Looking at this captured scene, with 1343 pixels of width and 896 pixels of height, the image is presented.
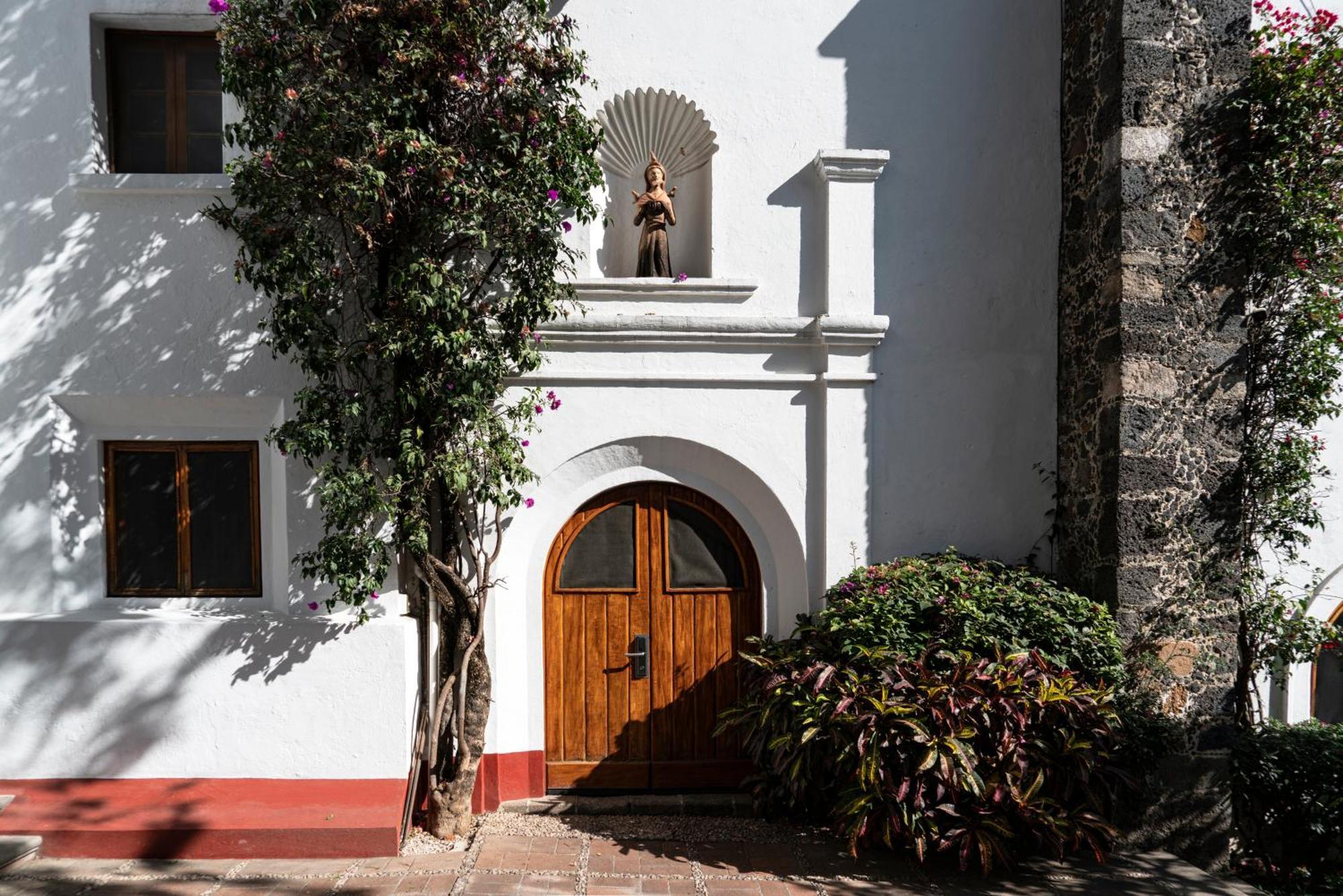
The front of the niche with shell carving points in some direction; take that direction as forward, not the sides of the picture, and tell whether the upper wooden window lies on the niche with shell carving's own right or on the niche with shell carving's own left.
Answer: on the niche with shell carving's own right

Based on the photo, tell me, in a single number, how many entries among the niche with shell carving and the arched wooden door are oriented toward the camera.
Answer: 2

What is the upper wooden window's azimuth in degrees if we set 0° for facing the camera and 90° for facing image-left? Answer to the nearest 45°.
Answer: approximately 0°

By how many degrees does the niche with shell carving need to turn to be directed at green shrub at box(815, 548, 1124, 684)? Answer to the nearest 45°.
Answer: approximately 45° to its left

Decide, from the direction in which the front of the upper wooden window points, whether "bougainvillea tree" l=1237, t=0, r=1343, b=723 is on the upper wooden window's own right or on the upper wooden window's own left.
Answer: on the upper wooden window's own left
